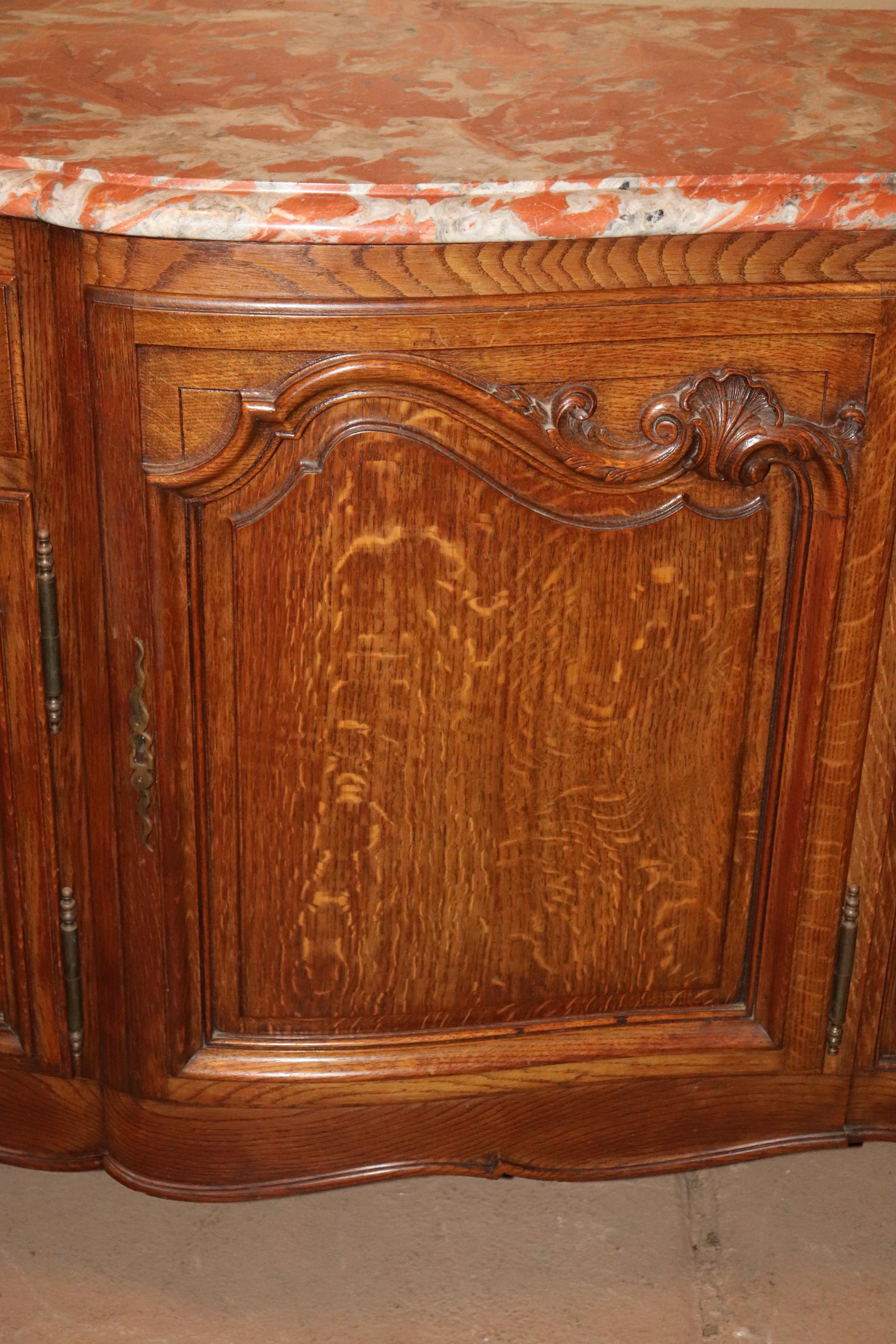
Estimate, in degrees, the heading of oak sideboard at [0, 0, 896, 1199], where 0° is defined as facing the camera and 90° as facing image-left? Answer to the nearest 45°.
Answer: approximately 0°
